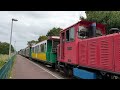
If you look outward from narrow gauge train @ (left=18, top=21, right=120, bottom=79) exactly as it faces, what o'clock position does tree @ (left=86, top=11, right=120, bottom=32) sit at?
The tree is roughly at 8 o'clock from the narrow gauge train.

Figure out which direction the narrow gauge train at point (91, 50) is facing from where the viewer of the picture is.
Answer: facing the viewer and to the right of the viewer
